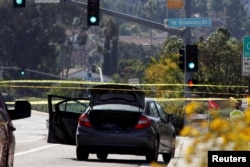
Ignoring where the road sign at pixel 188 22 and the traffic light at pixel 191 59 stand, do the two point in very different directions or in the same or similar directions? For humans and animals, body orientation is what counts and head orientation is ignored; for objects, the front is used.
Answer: same or similar directions

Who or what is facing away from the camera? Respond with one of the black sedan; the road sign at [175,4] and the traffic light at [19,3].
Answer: the black sedan

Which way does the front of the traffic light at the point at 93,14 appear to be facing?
toward the camera

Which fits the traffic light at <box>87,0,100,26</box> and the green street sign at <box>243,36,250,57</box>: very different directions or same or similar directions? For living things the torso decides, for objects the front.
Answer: same or similar directions

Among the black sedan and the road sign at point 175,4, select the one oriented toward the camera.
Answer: the road sign

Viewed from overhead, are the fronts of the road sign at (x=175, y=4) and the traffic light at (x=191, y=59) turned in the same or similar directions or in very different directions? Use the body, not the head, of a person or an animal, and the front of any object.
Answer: same or similar directions

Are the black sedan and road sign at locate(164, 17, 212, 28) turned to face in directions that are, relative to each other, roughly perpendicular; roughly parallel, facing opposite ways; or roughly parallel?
roughly parallel, facing opposite ways

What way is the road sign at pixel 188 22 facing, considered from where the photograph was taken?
facing the viewer

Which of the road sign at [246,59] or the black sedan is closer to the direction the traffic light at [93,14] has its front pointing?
the black sedan

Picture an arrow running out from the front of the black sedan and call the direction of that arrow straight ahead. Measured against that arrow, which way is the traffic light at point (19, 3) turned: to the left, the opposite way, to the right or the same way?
the opposite way

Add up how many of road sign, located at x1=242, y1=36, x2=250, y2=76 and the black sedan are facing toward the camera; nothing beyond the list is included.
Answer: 1

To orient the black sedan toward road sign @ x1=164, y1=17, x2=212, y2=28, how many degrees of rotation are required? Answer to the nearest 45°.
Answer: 0° — it already faces it

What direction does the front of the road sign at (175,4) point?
toward the camera

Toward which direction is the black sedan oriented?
away from the camera
